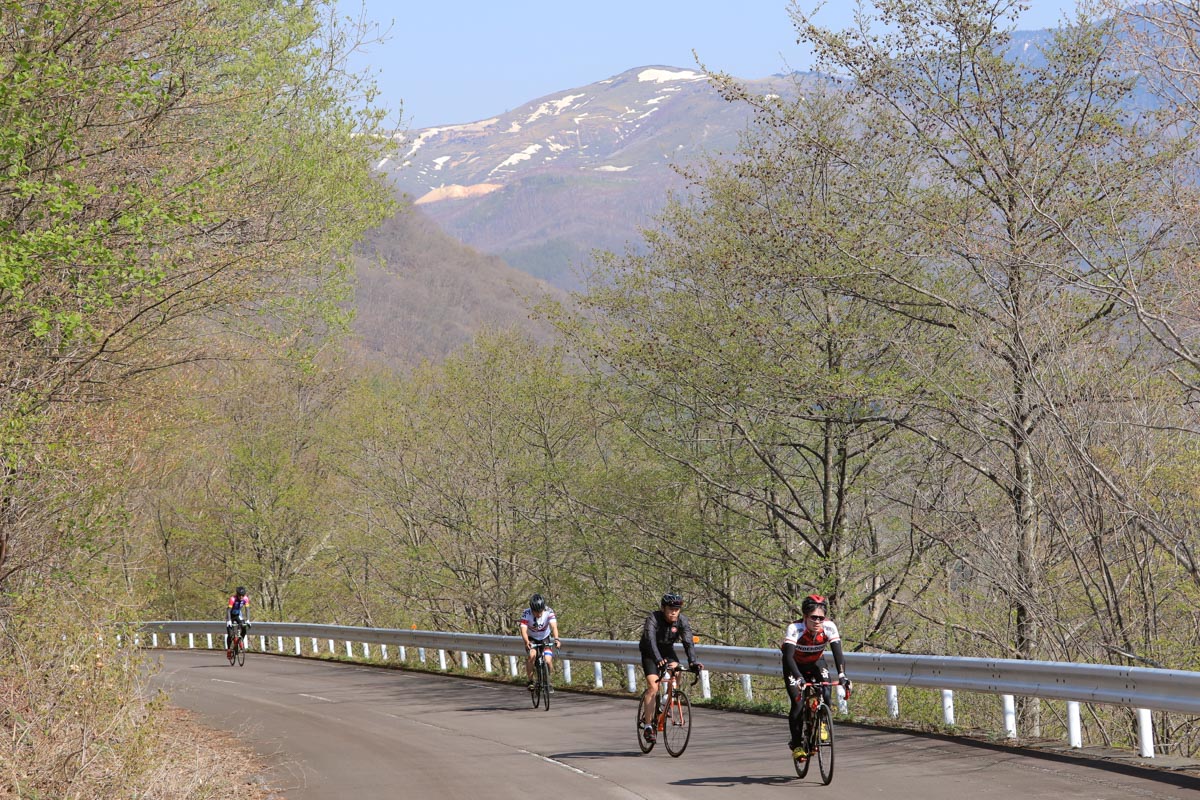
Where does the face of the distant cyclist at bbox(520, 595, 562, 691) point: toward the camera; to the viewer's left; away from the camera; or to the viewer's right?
toward the camera

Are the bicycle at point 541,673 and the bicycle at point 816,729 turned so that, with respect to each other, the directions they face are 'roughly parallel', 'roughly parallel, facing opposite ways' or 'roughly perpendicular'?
roughly parallel

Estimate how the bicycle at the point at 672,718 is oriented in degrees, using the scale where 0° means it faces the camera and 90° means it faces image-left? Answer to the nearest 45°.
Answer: approximately 315°

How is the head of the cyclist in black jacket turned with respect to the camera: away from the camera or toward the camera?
toward the camera

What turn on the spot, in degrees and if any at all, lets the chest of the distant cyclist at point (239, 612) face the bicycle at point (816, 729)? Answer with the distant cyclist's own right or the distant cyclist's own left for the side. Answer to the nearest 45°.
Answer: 0° — they already face it

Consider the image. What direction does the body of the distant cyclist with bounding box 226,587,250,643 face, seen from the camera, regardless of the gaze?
toward the camera

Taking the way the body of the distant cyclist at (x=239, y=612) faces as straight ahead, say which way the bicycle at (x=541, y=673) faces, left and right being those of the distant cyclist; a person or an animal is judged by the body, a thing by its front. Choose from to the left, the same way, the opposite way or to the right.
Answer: the same way

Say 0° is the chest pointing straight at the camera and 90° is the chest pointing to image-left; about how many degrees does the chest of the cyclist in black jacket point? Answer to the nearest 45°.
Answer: approximately 315°

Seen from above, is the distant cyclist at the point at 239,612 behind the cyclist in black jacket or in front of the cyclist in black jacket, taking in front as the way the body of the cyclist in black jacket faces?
behind

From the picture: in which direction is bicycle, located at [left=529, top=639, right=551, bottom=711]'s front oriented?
toward the camera

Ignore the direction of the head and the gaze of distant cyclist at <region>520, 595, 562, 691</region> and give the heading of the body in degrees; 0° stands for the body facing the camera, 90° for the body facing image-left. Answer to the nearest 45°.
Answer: approximately 0°

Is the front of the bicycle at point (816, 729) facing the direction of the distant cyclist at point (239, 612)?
no
